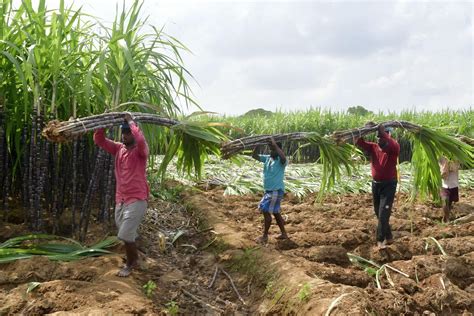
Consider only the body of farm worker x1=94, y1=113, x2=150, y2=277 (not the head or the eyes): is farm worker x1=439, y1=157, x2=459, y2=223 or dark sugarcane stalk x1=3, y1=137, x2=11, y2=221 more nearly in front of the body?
the dark sugarcane stalk

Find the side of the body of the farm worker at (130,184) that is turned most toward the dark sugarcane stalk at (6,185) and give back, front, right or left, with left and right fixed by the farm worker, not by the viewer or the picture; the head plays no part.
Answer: right

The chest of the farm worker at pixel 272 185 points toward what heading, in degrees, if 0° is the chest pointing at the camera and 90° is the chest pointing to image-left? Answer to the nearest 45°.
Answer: approximately 45°

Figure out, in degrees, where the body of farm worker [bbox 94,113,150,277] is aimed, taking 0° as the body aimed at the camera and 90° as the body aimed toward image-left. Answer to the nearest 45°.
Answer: approximately 45°
